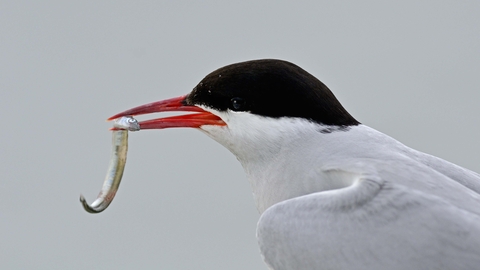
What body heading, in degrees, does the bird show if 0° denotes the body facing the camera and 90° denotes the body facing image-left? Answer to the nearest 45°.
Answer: approximately 90°
